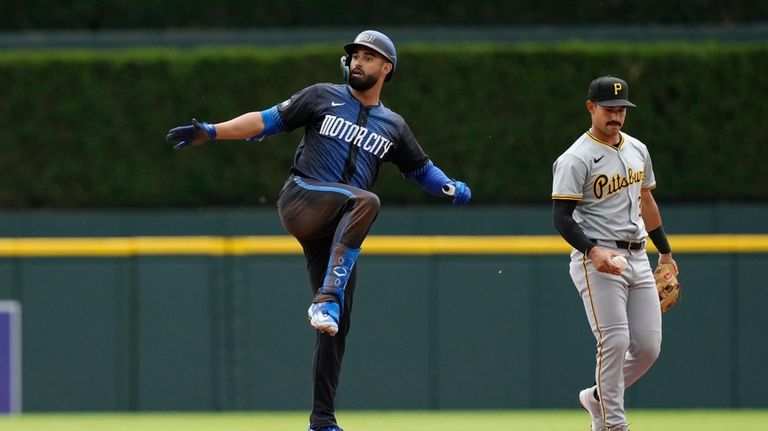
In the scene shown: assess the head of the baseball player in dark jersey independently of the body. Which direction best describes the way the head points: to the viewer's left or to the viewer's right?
to the viewer's left

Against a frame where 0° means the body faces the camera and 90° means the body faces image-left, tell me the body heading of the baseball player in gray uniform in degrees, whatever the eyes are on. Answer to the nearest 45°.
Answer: approximately 315°

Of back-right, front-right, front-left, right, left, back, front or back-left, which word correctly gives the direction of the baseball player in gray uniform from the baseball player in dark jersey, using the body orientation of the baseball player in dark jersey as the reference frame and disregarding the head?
left

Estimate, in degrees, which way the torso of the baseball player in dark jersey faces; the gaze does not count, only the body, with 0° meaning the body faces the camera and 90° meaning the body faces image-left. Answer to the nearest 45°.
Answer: approximately 0°

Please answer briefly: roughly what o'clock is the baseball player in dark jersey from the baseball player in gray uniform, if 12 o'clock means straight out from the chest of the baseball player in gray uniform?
The baseball player in dark jersey is roughly at 4 o'clock from the baseball player in gray uniform.
